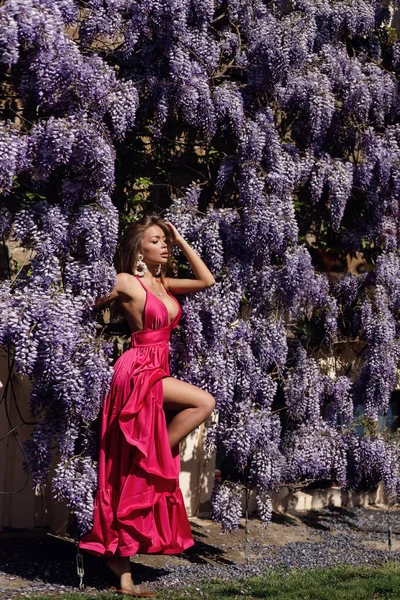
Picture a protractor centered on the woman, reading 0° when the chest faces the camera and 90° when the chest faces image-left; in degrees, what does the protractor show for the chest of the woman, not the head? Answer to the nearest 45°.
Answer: approximately 315°
